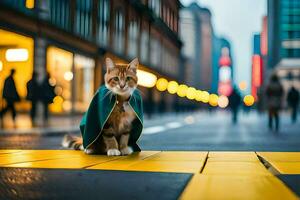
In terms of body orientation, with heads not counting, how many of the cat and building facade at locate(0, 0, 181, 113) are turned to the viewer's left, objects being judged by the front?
0

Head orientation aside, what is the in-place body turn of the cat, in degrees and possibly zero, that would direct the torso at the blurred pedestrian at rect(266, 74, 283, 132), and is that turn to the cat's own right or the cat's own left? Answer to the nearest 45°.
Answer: approximately 90° to the cat's own left

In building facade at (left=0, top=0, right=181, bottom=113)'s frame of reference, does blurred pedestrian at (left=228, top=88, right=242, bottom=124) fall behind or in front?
in front

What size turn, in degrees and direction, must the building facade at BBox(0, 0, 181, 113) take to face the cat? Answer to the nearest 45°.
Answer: approximately 45° to its right

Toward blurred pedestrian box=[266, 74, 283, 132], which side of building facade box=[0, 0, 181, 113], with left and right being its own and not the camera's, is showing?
front

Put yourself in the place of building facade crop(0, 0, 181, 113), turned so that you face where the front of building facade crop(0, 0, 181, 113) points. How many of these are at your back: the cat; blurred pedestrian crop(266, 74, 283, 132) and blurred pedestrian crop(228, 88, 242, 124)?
0

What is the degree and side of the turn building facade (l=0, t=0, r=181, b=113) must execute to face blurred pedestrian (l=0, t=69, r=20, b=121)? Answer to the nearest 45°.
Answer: approximately 45° to its right

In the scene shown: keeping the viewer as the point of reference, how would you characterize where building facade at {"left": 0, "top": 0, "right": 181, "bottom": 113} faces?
facing the viewer and to the right of the viewer

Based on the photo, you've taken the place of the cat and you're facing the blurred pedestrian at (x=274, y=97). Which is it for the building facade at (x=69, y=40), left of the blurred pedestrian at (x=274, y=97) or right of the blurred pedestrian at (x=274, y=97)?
left

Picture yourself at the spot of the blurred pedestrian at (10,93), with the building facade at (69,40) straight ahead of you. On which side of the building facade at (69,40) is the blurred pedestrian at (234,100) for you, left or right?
right
